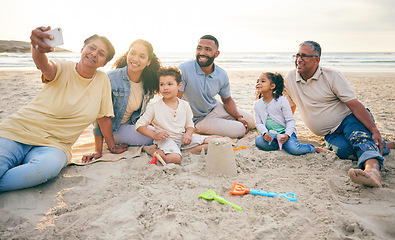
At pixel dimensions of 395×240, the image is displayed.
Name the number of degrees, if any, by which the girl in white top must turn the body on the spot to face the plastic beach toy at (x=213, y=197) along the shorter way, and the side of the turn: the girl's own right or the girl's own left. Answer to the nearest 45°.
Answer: approximately 45° to the girl's own left

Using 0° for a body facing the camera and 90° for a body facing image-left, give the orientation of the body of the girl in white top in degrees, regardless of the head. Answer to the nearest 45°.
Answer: approximately 45°

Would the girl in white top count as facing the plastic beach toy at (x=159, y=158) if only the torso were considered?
yes

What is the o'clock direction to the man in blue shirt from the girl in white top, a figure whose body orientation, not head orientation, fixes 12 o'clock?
The man in blue shirt is roughly at 2 o'clock from the girl in white top.
